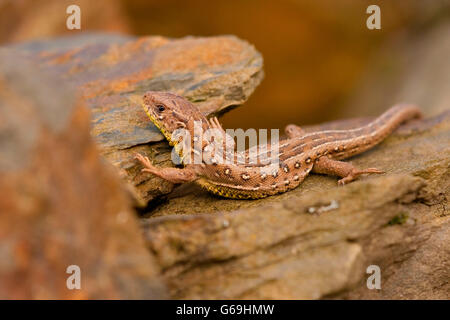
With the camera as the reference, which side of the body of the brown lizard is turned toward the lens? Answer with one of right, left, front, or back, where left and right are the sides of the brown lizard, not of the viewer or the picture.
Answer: left

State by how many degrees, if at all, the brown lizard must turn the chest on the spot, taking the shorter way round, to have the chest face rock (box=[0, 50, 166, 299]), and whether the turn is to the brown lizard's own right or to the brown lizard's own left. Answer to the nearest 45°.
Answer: approximately 90° to the brown lizard's own left
